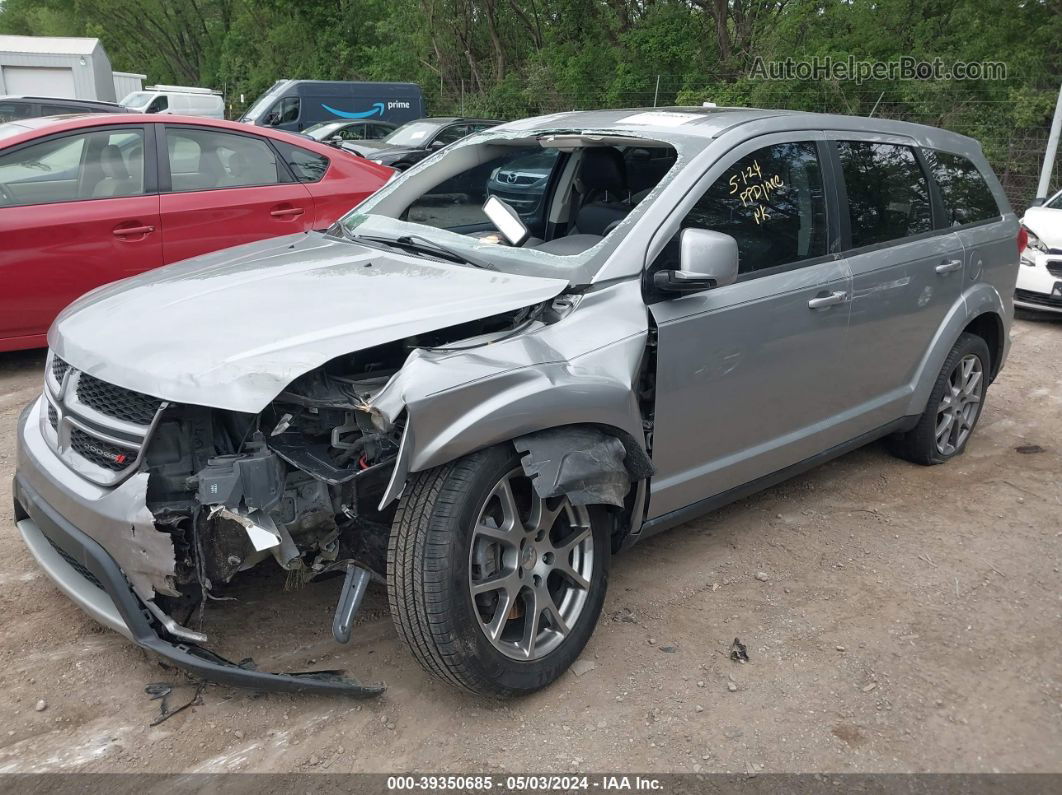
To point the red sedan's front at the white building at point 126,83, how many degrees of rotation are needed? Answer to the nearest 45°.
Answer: approximately 90° to its right

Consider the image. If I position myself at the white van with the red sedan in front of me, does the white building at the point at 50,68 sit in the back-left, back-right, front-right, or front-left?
back-right

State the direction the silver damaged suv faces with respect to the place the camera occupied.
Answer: facing the viewer and to the left of the viewer

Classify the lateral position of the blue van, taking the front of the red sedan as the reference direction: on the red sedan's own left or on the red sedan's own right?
on the red sedan's own right

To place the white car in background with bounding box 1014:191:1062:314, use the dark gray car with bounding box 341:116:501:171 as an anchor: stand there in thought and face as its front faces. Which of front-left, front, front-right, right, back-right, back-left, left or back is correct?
left

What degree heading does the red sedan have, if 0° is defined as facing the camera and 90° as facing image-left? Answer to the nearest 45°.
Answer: approximately 90°

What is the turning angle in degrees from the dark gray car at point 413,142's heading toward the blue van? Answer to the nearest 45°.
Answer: approximately 135° to its right

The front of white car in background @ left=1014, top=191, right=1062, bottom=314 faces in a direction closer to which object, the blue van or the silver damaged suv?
the silver damaged suv

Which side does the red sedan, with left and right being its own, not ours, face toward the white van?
right

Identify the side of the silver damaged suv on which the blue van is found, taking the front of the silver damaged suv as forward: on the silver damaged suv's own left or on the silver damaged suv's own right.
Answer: on the silver damaged suv's own right
